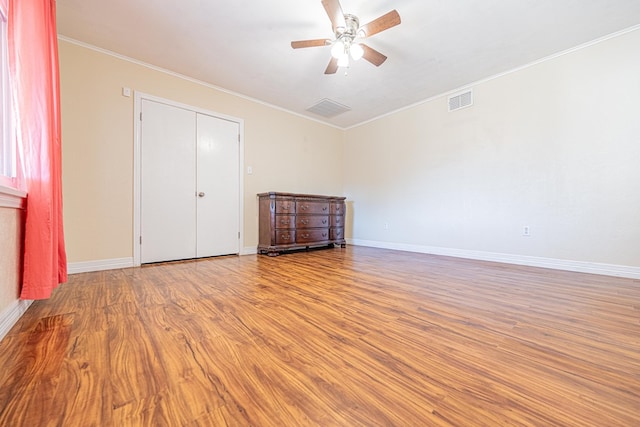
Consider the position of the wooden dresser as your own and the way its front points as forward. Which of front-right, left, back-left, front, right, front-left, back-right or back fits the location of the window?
right

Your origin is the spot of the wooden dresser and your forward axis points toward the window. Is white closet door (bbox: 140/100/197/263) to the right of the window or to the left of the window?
right

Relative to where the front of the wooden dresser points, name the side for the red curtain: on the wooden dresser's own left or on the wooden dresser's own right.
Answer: on the wooden dresser's own right

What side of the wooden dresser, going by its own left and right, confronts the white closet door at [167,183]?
right

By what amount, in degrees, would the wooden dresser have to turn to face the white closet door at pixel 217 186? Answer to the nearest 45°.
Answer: approximately 135° to its right

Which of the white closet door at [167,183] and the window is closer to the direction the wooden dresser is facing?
the window

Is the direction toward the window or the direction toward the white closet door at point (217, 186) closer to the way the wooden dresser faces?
the window

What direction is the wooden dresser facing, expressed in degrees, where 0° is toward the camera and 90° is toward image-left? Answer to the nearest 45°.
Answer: approximately 315°

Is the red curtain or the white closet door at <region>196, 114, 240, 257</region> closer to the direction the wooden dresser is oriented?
the red curtain
